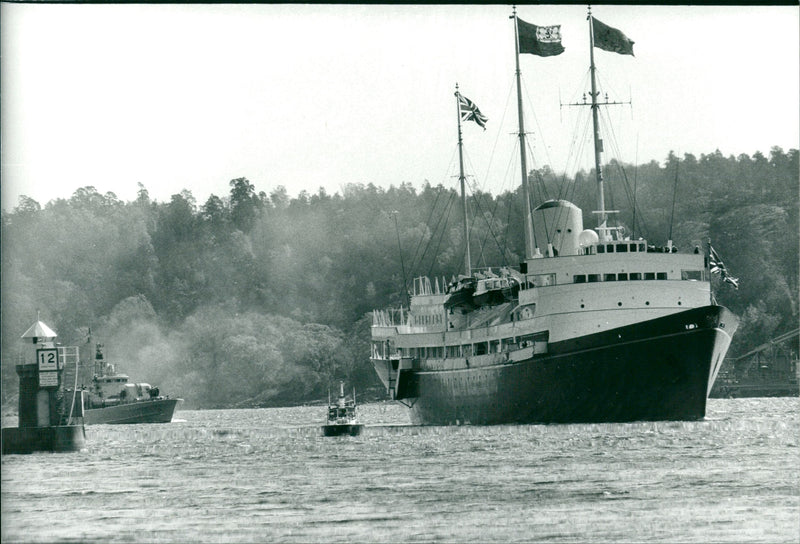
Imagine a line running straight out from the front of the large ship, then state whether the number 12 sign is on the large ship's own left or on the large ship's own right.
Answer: on the large ship's own right

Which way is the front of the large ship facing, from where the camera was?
facing the viewer and to the right of the viewer

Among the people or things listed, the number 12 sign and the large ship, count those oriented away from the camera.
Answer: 0

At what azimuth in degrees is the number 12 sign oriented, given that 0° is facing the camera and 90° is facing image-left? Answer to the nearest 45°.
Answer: approximately 0°
